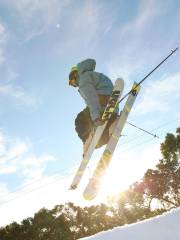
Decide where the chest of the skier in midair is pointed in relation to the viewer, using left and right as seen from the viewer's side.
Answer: facing to the left of the viewer
